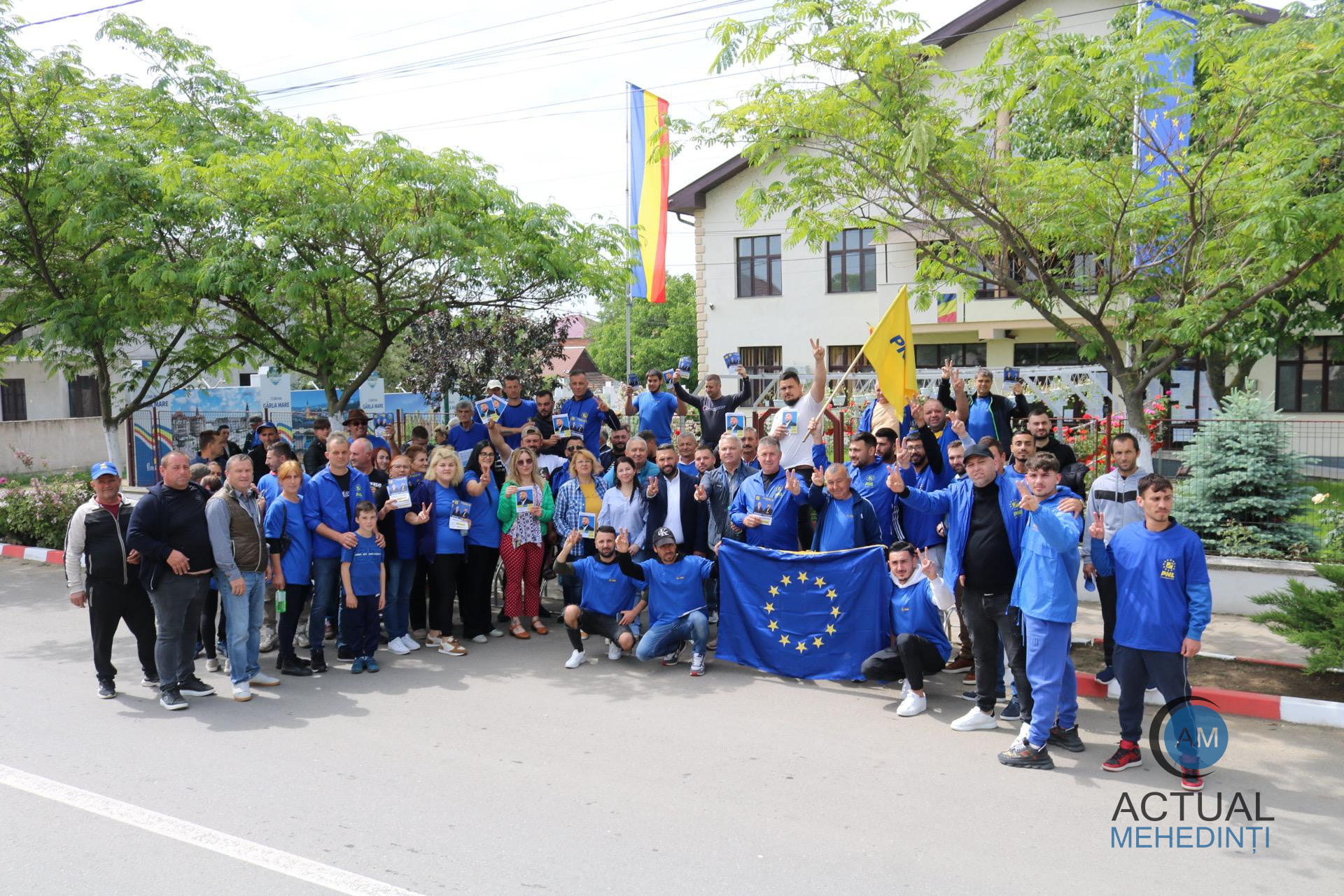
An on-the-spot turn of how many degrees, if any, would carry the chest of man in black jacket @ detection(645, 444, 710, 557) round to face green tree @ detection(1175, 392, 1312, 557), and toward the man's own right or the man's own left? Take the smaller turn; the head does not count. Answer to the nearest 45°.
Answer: approximately 90° to the man's own left

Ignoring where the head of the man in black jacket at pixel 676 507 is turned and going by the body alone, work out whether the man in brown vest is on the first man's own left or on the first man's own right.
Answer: on the first man's own right

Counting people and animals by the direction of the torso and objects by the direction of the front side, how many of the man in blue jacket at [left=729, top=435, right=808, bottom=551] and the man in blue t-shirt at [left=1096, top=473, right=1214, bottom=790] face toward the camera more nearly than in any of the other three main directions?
2

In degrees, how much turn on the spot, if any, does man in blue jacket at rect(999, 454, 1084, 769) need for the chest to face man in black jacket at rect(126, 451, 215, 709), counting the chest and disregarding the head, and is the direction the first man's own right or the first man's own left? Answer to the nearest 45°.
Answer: approximately 45° to the first man's own right

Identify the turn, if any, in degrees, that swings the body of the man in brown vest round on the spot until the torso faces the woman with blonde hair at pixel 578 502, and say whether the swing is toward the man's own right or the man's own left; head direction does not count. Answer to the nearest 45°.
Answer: approximately 45° to the man's own left

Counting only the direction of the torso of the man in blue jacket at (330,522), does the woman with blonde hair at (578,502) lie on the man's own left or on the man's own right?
on the man's own left
